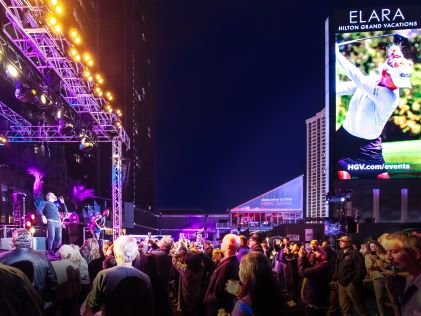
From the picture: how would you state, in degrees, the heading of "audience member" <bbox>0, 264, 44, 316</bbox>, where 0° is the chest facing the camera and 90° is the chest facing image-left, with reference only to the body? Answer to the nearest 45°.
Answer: approximately 180°

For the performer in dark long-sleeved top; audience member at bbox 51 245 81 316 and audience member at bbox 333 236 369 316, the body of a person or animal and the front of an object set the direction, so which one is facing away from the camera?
audience member at bbox 51 245 81 316

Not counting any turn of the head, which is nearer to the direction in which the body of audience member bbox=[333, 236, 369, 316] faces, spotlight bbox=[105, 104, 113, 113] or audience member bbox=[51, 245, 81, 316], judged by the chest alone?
the audience member

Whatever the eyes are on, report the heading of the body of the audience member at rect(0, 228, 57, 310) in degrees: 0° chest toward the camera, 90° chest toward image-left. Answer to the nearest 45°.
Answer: approximately 180°

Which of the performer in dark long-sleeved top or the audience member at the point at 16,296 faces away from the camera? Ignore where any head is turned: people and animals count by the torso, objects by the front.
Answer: the audience member

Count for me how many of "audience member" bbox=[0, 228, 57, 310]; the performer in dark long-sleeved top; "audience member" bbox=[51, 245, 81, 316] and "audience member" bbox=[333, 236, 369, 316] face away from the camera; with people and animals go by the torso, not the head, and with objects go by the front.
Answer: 2

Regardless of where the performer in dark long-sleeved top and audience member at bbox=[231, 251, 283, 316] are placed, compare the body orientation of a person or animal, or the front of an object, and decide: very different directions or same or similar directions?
very different directions

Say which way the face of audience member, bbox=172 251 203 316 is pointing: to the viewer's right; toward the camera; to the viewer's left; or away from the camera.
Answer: away from the camera

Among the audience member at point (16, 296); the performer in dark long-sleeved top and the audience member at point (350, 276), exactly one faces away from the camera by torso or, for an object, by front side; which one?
the audience member at point (16, 296)

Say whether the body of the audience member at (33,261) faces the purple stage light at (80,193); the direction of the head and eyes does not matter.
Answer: yes

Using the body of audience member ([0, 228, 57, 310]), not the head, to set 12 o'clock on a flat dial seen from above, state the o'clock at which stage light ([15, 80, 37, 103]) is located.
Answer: The stage light is roughly at 12 o'clock from the audience member.

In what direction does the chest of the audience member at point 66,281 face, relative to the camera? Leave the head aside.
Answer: away from the camera

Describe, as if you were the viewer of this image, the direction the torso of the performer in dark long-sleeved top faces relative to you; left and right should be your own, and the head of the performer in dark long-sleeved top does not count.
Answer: facing the viewer and to the right of the viewer

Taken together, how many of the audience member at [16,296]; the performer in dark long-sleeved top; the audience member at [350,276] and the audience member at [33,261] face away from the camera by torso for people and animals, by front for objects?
2

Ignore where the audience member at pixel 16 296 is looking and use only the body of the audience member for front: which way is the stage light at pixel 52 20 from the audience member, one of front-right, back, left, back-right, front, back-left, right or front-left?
front

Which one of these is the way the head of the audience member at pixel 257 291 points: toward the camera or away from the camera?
away from the camera

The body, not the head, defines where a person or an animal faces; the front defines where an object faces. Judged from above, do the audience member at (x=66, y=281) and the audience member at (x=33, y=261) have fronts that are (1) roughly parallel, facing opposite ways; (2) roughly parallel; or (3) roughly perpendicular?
roughly parallel

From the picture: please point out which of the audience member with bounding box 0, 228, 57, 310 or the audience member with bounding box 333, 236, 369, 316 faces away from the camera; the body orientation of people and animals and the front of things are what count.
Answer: the audience member with bounding box 0, 228, 57, 310

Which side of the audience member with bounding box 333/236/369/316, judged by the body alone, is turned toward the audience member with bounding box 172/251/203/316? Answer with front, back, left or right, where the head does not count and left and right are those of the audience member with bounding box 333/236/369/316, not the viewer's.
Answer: front
